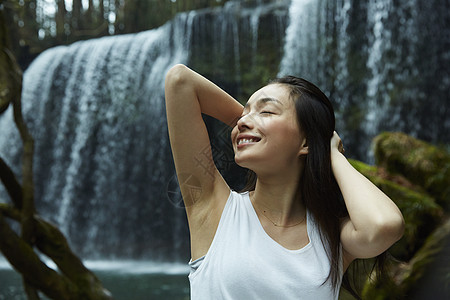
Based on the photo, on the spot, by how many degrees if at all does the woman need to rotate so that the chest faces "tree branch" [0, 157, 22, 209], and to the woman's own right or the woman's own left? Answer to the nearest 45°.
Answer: approximately 135° to the woman's own right

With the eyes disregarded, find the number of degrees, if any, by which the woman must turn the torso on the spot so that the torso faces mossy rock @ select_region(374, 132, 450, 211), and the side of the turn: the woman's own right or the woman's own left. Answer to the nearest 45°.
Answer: approximately 180°

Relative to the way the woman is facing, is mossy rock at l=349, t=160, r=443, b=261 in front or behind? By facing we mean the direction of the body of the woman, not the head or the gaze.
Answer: behind

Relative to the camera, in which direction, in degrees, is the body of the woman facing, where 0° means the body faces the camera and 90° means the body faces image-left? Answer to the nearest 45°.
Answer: approximately 0°

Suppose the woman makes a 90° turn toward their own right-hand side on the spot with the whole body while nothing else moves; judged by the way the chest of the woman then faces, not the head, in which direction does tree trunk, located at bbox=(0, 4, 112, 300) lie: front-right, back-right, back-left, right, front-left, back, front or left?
front-right

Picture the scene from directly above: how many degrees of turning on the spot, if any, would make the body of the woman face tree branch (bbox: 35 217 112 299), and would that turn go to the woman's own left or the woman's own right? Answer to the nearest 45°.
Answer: approximately 135° to the woman's own right

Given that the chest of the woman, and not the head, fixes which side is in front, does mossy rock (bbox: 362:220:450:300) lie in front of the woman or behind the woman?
behind

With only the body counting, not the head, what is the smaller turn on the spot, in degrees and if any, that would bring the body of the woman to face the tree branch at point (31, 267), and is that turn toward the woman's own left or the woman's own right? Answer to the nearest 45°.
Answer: approximately 135° to the woman's own right
